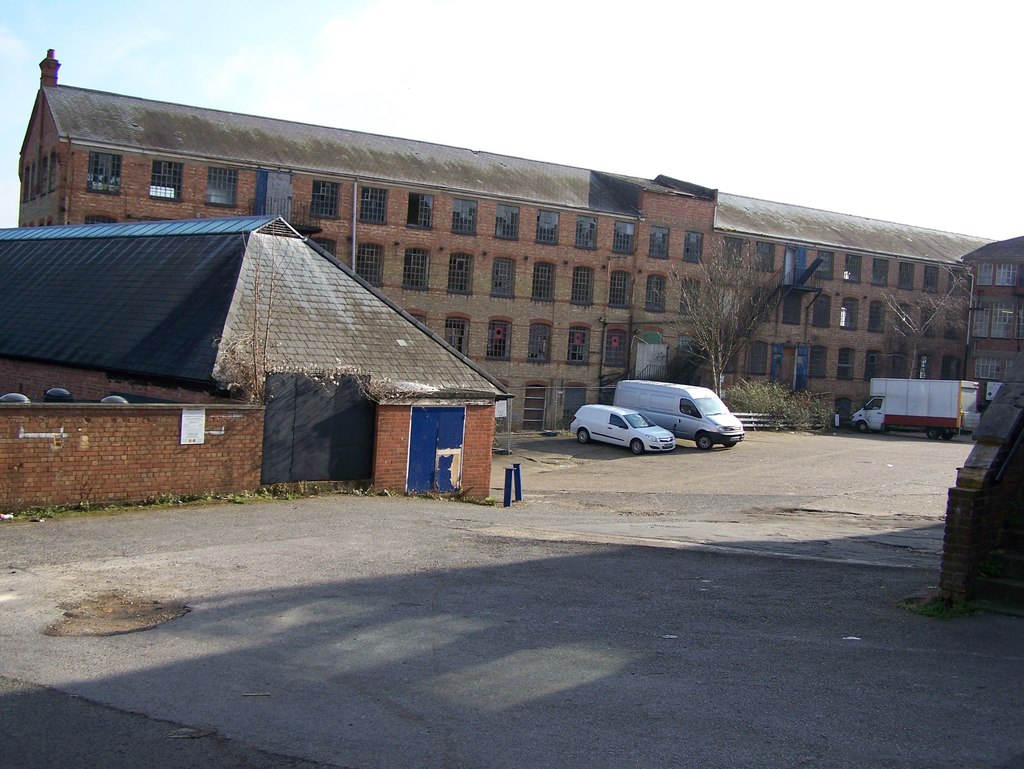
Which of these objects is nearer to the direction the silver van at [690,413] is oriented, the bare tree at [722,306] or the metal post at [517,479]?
the metal post

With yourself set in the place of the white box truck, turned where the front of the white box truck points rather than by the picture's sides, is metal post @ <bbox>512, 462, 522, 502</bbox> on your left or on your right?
on your left

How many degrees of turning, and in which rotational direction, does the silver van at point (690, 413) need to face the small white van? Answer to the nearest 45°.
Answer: approximately 90° to its right

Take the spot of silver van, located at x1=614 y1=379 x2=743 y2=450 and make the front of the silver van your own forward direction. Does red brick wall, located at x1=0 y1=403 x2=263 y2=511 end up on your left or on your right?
on your right

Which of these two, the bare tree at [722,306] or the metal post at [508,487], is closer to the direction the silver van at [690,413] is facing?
the metal post

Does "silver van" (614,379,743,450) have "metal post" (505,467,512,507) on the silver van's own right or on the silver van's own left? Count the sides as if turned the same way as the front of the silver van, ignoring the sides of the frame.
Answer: on the silver van's own right

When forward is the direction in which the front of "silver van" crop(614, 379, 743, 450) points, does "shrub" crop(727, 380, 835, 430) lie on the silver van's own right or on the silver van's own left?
on the silver van's own left

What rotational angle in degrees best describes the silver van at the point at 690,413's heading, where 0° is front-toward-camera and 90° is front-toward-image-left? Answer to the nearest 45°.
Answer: approximately 315°

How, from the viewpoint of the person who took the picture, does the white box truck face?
facing away from the viewer and to the left of the viewer

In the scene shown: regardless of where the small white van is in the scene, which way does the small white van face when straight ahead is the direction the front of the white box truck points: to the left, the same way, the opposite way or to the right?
the opposite way
